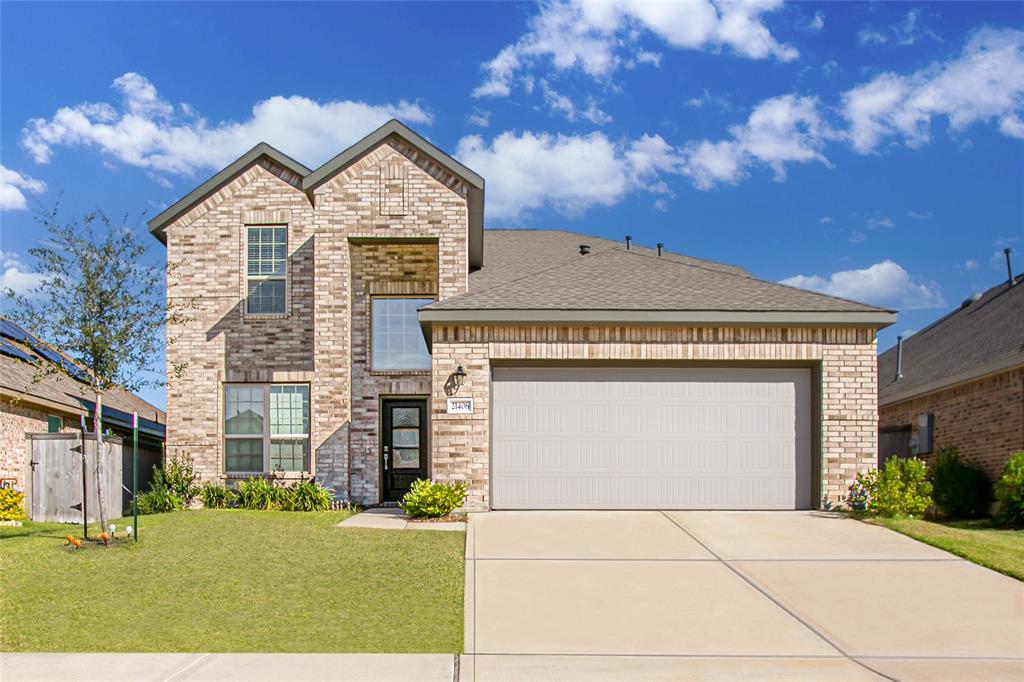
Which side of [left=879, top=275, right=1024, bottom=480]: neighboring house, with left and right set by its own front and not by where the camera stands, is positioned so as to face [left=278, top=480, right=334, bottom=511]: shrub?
right

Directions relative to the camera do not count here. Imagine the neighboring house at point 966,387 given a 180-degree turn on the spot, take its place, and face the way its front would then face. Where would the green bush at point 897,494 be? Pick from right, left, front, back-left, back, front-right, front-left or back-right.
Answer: back-left

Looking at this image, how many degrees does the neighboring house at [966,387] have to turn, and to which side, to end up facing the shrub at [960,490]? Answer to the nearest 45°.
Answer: approximately 45° to its right

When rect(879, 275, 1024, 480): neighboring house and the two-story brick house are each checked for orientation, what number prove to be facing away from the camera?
0

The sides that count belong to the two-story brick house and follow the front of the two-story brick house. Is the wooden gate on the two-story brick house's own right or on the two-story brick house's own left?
on the two-story brick house's own right

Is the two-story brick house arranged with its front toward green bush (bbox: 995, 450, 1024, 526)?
no

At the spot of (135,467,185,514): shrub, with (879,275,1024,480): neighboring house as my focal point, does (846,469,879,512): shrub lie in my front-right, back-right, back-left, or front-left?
front-right

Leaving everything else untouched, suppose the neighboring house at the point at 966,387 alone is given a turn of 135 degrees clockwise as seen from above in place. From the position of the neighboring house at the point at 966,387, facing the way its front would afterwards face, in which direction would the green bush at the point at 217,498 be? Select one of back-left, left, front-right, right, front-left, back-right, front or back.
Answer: front-left

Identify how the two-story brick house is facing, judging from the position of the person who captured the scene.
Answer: facing the viewer

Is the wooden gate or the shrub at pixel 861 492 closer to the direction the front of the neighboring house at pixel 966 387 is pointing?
the shrub

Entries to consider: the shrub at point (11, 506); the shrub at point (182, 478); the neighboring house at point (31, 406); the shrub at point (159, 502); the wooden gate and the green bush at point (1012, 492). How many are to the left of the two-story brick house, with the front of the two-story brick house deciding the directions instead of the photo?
1

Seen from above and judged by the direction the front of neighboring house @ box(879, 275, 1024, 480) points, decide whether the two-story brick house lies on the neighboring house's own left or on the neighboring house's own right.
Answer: on the neighboring house's own right

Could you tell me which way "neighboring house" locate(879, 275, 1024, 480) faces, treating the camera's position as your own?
facing the viewer and to the right of the viewer
